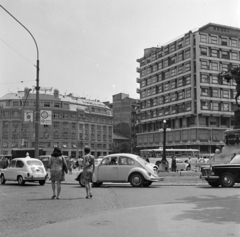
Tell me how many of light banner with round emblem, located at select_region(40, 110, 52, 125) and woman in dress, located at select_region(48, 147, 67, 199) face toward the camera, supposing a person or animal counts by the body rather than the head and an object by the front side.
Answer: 1

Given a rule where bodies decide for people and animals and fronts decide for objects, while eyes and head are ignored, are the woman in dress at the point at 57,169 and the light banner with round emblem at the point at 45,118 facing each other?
yes

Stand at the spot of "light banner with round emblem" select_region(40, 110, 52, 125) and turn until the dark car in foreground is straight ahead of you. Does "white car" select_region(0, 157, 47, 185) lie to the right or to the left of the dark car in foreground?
right

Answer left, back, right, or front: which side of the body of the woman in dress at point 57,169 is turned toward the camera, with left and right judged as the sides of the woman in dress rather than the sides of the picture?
back

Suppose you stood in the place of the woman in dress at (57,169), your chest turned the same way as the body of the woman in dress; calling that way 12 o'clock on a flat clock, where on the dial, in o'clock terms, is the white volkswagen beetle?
The white volkswagen beetle is roughly at 1 o'clock from the woman in dress.

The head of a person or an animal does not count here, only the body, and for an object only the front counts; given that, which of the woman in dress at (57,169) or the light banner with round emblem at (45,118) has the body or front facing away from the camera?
the woman in dress

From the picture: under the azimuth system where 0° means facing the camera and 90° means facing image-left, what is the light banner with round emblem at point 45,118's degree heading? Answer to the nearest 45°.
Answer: approximately 0°

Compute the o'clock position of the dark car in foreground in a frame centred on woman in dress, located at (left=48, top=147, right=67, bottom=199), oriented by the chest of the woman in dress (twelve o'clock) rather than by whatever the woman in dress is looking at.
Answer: The dark car in foreground is roughly at 2 o'clock from the woman in dress.
